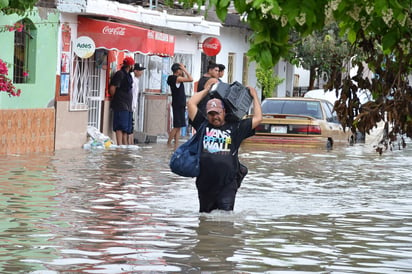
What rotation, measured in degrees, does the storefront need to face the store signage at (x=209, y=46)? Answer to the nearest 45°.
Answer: approximately 90° to its left

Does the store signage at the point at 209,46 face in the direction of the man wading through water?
yes

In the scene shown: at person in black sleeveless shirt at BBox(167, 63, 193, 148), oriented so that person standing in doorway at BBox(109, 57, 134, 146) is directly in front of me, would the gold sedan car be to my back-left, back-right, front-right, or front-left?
back-right
